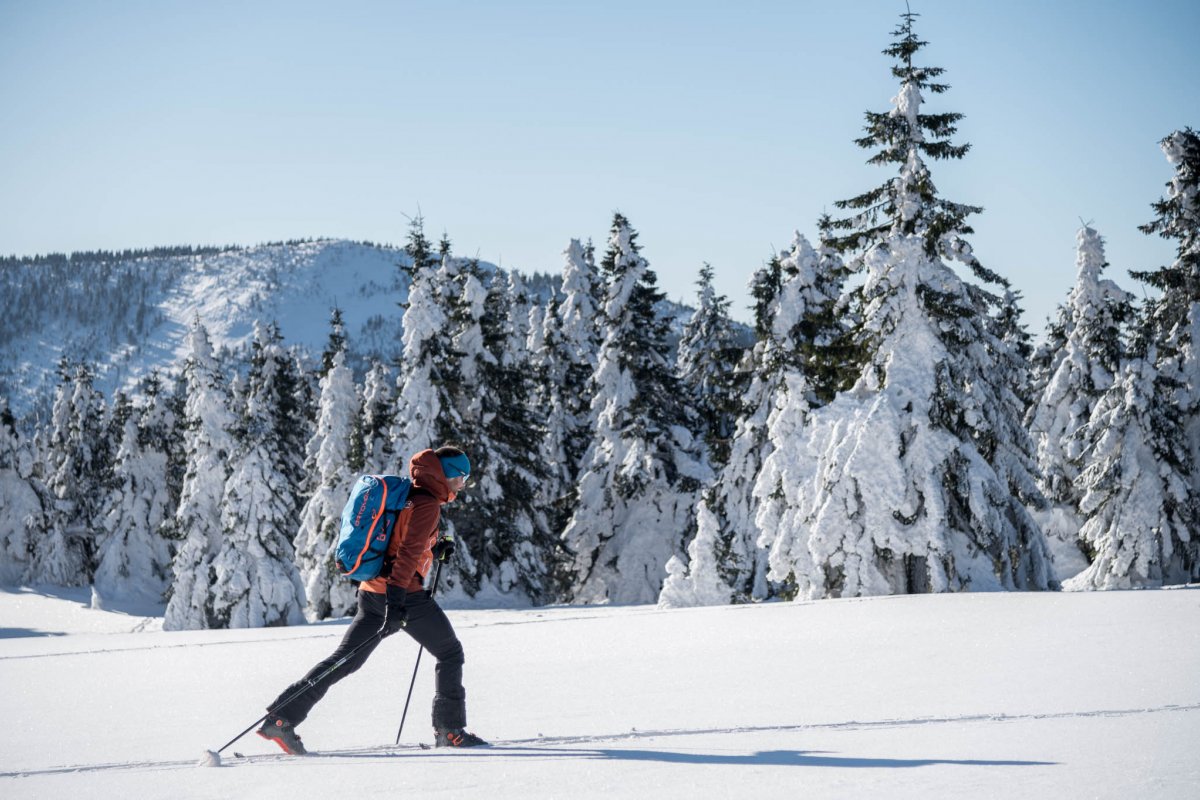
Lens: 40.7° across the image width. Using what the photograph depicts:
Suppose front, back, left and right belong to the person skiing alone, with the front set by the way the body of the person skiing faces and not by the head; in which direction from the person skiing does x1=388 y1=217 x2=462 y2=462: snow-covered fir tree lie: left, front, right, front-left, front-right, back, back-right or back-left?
left

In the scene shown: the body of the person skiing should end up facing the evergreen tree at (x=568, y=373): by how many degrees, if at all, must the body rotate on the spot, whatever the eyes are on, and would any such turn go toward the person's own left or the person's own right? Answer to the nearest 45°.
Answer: approximately 90° to the person's own left

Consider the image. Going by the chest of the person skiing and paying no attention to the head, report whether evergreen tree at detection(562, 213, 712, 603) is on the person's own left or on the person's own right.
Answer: on the person's own left

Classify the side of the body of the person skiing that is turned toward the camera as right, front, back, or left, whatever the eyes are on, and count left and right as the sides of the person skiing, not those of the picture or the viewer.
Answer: right

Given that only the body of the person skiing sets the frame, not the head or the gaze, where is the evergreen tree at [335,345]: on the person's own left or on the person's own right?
on the person's own left

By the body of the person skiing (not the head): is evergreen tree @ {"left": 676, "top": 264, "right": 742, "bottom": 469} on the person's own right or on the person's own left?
on the person's own left

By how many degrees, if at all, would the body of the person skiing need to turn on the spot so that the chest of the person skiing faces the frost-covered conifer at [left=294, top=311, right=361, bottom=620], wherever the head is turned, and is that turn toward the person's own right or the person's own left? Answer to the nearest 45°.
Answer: approximately 90° to the person's own left

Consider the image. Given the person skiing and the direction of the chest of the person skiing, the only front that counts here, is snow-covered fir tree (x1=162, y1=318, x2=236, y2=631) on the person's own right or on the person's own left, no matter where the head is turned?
on the person's own left

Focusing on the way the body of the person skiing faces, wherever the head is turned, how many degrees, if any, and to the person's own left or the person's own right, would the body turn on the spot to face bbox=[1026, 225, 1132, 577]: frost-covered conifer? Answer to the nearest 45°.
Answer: approximately 45° to the person's own left

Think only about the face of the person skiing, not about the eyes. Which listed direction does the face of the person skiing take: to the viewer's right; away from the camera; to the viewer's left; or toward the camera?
to the viewer's right

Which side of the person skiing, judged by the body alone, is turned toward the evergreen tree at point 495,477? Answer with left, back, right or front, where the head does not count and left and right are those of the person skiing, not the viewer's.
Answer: left

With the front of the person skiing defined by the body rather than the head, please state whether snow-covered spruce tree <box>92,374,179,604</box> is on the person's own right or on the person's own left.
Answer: on the person's own left
